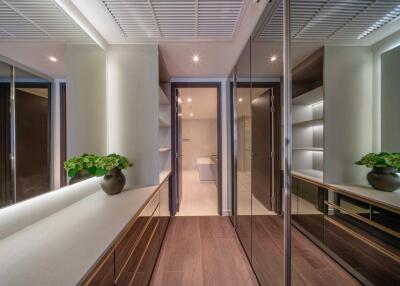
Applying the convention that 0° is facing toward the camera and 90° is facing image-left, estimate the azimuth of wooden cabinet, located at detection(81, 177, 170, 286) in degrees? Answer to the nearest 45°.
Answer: approximately 270°

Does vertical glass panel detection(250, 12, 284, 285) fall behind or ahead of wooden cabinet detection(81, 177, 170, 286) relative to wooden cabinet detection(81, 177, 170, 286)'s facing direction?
ahead

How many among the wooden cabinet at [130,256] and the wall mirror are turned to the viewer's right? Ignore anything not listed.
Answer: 2

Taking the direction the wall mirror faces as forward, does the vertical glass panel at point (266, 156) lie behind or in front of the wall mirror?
in front

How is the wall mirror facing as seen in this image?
to the viewer's right
